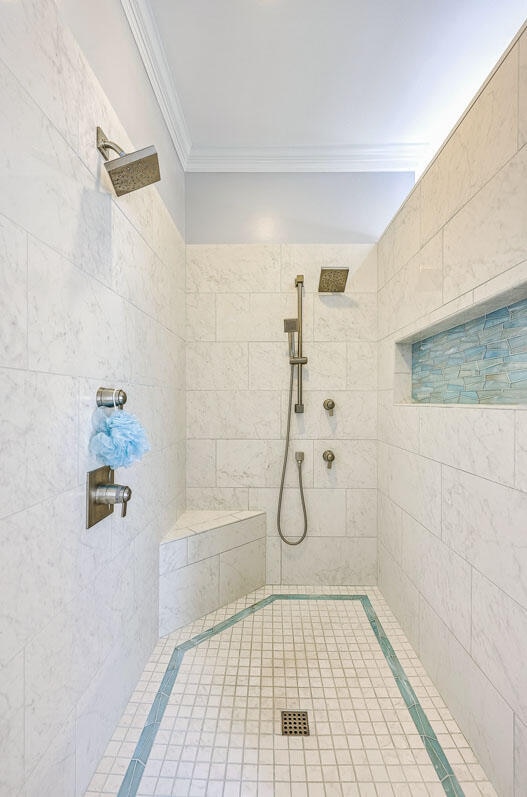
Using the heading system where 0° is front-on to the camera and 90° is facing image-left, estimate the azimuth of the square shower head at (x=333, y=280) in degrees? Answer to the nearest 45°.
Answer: approximately 0°

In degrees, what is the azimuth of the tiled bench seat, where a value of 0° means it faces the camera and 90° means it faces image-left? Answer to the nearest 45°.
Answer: approximately 315°

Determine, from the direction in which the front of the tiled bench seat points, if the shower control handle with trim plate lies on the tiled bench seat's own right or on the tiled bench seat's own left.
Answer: on the tiled bench seat's own right

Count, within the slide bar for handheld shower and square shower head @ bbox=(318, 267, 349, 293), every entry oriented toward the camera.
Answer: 2

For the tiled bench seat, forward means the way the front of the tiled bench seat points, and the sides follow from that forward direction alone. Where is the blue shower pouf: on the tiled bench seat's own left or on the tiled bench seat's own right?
on the tiled bench seat's own right
